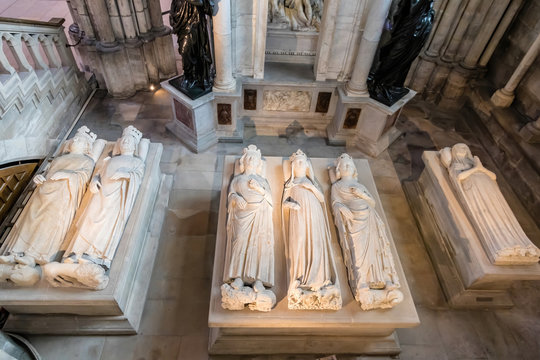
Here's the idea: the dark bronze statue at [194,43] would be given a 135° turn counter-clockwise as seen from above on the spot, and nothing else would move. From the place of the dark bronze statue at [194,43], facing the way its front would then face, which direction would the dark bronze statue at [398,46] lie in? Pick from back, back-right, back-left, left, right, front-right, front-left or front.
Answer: front

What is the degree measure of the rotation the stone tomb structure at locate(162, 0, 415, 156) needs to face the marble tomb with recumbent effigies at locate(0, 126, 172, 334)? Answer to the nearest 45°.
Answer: approximately 45° to its right

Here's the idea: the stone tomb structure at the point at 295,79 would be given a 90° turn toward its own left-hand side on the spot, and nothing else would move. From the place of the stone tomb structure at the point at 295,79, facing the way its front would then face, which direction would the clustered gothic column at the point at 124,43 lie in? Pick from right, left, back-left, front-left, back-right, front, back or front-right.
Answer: back

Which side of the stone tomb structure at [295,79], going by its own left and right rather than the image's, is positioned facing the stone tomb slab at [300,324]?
front

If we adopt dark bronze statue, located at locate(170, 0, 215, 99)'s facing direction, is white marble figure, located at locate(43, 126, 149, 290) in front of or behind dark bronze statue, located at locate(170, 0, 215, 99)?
in front

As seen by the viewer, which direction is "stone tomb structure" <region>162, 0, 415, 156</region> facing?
toward the camera

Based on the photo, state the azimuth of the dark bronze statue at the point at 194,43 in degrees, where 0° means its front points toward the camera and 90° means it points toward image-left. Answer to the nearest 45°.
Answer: approximately 45°

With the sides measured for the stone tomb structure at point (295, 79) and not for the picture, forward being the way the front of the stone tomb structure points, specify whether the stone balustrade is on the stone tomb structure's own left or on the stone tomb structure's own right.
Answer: on the stone tomb structure's own right

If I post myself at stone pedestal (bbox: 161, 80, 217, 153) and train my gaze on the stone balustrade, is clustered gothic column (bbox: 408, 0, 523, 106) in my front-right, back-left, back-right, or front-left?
back-right

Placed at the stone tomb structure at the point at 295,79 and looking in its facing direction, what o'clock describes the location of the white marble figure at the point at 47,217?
The white marble figure is roughly at 1 o'clock from the stone tomb structure.

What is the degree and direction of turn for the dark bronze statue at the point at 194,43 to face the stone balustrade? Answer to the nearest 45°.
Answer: approximately 45° to its right
